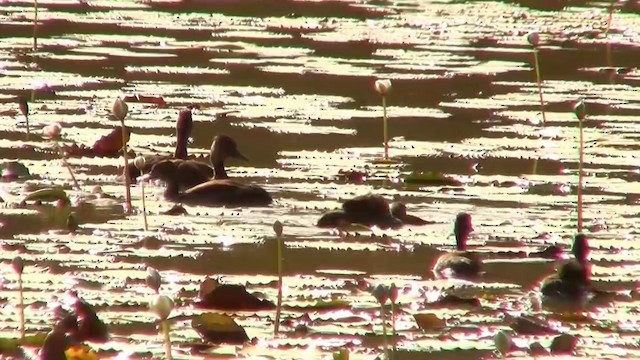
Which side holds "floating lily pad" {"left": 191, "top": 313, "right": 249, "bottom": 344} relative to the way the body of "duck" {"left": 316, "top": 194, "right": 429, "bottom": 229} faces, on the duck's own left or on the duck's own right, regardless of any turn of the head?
on the duck's own right

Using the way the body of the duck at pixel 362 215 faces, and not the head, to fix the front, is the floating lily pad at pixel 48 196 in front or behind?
behind

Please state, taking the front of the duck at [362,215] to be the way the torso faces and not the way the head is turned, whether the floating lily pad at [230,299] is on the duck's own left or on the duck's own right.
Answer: on the duck's own right

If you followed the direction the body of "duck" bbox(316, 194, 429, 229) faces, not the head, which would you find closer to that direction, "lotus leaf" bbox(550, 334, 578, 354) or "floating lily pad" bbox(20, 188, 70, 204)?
the lotus leaf

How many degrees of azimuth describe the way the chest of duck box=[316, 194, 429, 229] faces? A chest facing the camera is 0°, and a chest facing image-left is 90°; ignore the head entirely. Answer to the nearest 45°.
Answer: approximately 270°

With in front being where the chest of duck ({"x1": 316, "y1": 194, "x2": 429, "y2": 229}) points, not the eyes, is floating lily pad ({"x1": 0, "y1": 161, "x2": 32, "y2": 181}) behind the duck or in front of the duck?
behind

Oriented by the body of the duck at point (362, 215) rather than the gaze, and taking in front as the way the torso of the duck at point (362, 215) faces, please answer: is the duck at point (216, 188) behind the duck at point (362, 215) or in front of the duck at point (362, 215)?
behind

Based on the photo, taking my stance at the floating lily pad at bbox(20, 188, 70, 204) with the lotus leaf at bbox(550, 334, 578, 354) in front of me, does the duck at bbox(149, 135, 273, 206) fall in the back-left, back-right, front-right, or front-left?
front-left

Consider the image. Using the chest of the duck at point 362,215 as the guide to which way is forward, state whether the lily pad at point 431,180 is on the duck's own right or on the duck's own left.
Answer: on the duck's own left
